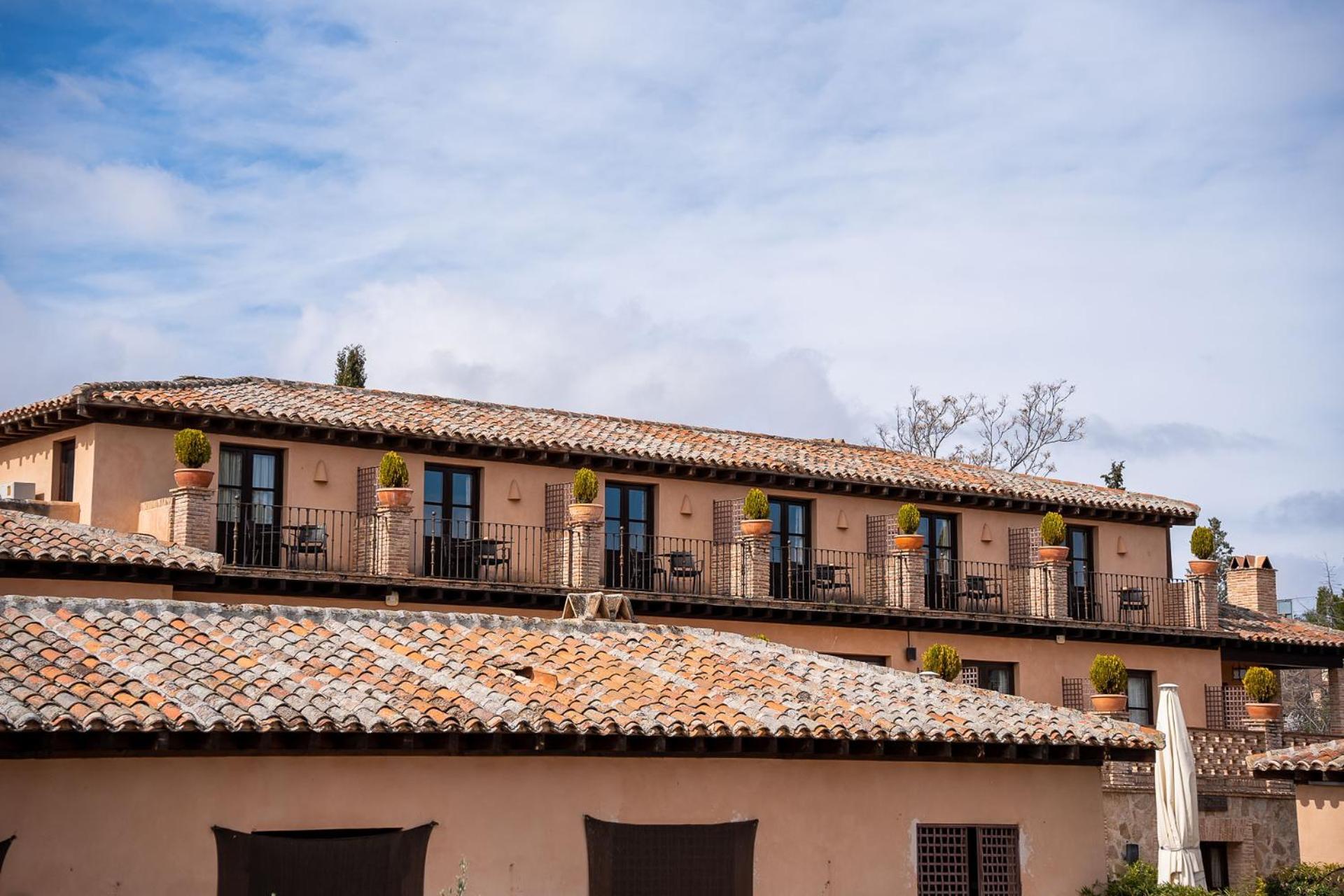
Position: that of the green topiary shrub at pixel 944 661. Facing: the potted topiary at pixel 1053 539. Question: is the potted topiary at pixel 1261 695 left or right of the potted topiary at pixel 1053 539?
right

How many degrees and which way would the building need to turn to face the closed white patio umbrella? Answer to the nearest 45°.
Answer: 0° — it already faces it

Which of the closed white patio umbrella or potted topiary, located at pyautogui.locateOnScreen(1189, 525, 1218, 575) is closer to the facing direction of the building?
the closed white patio umbrella

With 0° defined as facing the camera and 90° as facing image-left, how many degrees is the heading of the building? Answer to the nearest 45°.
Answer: approximately 315°

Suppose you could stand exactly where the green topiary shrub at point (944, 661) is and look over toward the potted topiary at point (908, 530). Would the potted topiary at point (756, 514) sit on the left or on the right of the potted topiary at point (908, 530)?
left

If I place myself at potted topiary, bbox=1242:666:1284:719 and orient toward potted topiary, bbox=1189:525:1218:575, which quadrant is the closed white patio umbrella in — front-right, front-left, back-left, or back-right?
back-left

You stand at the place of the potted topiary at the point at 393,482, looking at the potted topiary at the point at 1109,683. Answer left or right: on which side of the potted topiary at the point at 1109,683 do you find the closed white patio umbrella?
right

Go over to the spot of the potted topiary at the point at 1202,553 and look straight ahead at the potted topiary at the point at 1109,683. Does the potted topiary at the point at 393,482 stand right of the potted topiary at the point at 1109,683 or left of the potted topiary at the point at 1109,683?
right
